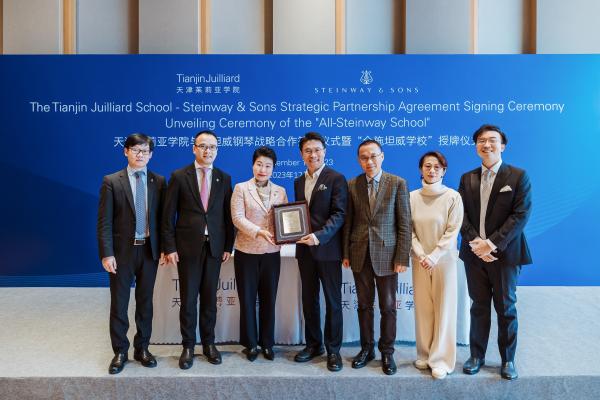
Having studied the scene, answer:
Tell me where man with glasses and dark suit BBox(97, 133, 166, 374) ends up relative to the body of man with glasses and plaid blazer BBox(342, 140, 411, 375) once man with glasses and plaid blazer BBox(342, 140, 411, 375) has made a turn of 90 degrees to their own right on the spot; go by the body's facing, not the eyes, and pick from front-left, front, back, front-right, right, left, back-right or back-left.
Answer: front

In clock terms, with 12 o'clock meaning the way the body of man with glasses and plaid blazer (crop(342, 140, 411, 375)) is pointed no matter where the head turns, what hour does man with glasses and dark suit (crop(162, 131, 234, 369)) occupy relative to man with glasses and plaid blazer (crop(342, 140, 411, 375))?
man with glasses and dark suit (crop(162, 131, 234, 369)) is roughly at 3 o'clock from man with glasses and plaid blazer (crop(342, 140, 411, 375)).

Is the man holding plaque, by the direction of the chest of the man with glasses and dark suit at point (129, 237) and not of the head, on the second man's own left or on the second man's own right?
on the second man's own left

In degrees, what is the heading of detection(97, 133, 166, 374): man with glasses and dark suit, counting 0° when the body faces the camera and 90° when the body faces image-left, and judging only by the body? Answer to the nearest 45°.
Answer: approximately 0°

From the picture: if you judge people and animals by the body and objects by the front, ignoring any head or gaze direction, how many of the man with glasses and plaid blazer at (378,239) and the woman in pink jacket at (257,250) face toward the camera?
2
